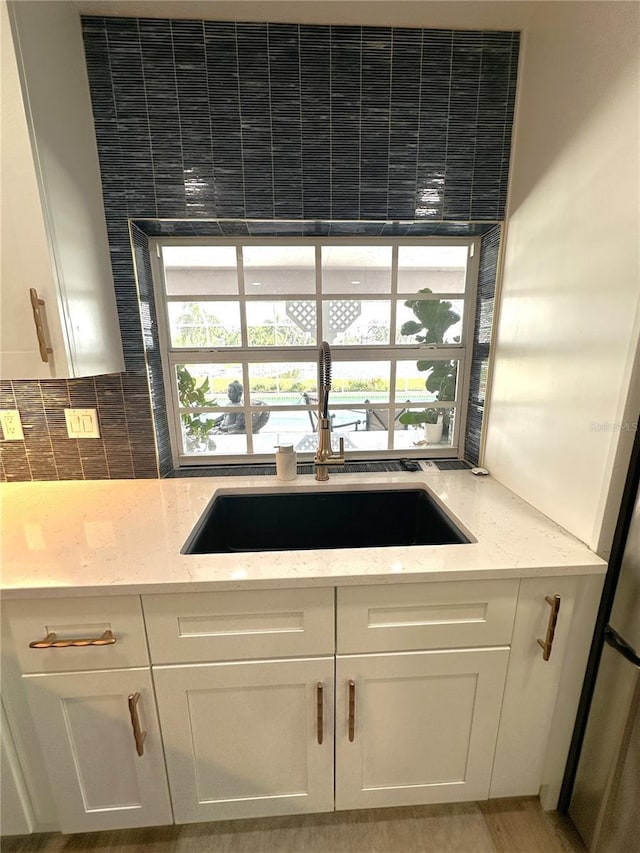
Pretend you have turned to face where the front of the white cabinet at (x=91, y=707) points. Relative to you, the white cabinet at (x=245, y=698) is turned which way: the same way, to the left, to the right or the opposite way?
the same way

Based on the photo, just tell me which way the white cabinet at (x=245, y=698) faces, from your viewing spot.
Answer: facing the viewer

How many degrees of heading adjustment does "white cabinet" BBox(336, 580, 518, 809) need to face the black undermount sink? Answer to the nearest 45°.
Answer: approximately 135° to its right

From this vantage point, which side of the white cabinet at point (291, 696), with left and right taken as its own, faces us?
front

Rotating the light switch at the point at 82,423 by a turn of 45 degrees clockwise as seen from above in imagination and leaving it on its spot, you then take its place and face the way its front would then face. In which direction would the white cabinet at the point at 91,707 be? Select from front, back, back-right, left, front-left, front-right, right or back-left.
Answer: front-left

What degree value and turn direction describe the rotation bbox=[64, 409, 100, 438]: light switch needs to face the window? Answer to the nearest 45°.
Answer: approximately 90° to its left

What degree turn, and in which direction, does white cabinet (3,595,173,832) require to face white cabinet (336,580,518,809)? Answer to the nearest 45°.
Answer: approximately 45° to its left

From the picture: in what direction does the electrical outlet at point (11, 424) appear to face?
toward the camera

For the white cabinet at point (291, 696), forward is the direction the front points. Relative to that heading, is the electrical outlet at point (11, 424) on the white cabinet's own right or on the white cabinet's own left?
on the white cabinet's own right

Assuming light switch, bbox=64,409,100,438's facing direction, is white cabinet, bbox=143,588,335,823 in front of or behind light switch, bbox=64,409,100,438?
in front

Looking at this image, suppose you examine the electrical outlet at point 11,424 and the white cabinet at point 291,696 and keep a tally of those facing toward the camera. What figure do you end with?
2
